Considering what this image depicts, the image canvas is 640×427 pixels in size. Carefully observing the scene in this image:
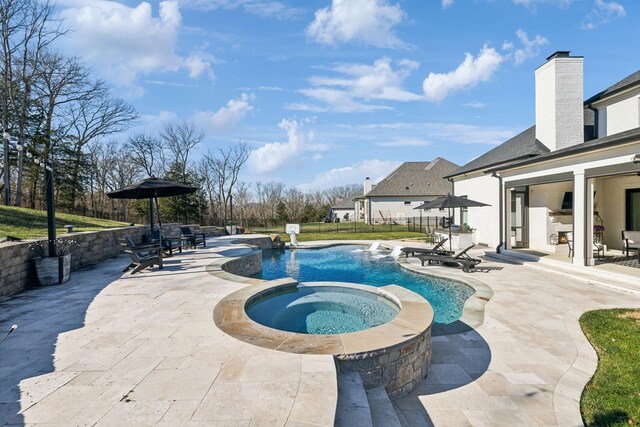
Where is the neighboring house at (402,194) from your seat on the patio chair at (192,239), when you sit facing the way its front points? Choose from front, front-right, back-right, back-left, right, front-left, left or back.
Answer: left

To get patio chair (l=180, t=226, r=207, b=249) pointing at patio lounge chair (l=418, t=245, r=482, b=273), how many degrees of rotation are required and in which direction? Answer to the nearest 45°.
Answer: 0° — it already faces it

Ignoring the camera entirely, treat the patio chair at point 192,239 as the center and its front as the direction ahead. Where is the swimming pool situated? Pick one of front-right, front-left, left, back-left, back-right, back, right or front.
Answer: front

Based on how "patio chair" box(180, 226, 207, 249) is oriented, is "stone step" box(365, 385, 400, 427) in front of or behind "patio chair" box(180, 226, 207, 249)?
in front

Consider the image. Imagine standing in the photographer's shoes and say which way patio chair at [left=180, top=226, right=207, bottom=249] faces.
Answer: facing the viewer and to the right of the viewer
